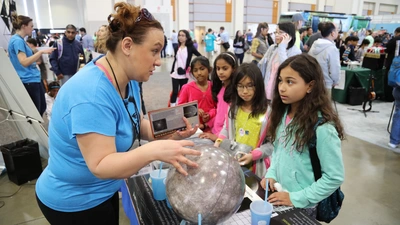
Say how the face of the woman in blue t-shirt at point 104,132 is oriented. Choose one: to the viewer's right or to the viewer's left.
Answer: to the viewer's right

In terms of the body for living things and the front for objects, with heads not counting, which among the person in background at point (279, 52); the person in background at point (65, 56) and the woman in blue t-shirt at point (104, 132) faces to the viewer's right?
the woman in blue t-shirt

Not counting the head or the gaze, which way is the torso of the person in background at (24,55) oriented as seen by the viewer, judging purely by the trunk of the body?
to the viewer's right

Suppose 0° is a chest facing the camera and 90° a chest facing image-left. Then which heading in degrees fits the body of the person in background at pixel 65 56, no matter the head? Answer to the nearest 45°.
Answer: approximately 0°

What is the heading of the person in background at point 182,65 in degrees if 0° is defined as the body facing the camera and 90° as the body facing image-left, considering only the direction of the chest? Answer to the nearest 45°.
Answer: approximately 45°

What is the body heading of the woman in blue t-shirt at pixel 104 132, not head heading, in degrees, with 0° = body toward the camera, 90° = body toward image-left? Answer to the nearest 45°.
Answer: approximately 270°

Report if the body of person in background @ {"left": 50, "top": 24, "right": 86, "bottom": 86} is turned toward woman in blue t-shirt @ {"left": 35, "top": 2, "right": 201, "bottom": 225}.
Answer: yes

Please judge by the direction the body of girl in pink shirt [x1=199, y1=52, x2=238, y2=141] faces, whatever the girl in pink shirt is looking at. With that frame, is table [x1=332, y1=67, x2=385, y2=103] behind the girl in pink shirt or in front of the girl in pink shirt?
behind

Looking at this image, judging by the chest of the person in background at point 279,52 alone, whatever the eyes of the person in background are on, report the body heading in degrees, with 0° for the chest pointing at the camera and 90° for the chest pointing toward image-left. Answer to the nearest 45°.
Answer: approximately 45°

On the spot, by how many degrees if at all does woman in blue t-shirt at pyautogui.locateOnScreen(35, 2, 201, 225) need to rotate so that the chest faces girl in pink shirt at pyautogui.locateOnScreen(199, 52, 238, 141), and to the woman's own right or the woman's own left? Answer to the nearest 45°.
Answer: approximately 45° to the woman's own left

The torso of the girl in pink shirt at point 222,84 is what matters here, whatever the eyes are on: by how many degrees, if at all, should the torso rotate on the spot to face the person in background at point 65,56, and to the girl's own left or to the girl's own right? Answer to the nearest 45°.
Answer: approximately 90° to the girl's own right
